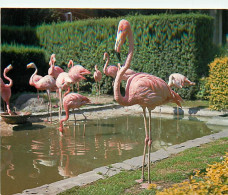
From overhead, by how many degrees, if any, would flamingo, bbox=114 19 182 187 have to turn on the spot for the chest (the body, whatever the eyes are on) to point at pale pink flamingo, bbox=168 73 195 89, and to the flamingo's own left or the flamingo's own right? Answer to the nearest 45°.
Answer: approximately 90° to the flamingo's own right

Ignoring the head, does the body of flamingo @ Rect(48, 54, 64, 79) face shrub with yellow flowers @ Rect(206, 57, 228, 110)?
no

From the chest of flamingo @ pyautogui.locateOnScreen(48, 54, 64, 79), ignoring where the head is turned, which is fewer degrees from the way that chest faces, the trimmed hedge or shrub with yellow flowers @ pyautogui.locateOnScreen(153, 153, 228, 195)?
the shrub with yellow flowers

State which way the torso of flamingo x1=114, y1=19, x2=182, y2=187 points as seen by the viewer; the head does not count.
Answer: to the viewer's left

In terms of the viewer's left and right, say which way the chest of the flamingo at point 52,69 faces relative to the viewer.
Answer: facing the viewer and to the left of the viewer

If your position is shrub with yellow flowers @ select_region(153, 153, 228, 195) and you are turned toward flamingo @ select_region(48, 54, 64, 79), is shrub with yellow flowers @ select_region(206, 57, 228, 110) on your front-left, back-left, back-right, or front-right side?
front-right

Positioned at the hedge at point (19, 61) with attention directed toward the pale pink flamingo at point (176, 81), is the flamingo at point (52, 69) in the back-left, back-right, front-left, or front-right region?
front-right
